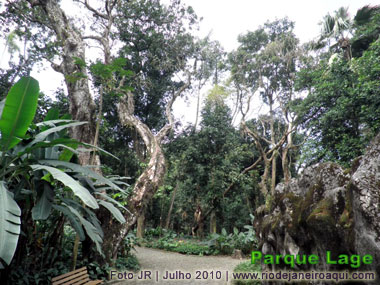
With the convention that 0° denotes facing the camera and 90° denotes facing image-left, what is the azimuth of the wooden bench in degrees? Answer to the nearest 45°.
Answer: approximately 315°

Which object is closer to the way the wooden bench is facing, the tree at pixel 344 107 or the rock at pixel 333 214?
the rock

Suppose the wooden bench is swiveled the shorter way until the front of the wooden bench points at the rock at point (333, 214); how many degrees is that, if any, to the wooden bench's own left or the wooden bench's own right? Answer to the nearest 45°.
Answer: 0° — it already faces it

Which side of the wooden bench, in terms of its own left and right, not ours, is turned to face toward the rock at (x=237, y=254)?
left

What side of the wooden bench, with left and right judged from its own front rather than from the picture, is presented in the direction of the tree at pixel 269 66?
left
